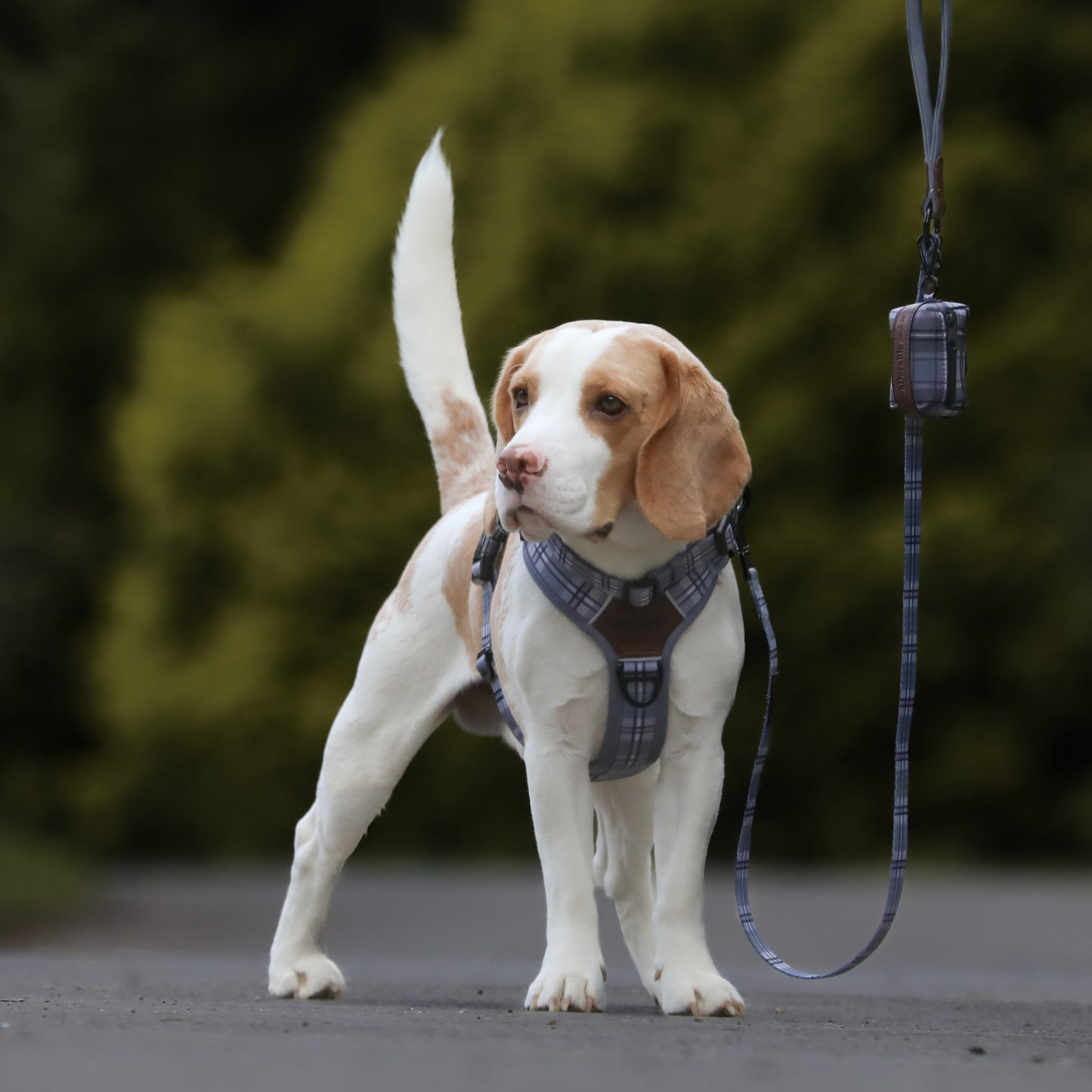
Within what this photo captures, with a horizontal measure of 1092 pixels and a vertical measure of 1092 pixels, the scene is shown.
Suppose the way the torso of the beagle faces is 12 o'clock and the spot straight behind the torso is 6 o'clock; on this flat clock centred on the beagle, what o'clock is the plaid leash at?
The plaid leash is roughly at 10 o'clock from the beagle.

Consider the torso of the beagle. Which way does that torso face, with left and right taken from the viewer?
facing the viewer and to the right of the viewer

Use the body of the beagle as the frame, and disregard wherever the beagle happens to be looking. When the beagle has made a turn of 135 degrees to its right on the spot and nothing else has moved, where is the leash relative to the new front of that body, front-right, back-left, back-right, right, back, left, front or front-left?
back

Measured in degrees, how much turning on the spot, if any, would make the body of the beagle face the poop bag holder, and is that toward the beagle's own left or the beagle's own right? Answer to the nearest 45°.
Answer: approximately 45° to the beagle's own left
